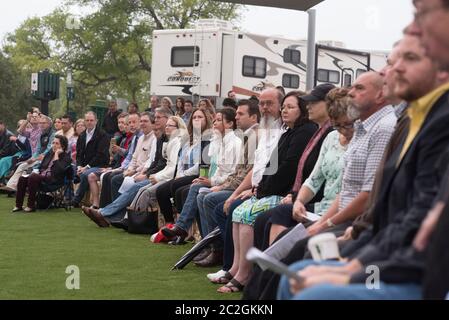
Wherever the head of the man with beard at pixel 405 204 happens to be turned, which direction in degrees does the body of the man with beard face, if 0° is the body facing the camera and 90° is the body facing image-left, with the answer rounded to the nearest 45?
approximately 90°

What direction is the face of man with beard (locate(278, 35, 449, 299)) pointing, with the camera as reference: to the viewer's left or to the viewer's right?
to the viewer's left

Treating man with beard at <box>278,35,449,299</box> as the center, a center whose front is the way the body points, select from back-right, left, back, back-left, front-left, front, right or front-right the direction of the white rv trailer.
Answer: right

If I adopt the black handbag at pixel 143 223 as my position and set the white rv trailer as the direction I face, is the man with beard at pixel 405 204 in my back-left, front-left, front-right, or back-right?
back-right

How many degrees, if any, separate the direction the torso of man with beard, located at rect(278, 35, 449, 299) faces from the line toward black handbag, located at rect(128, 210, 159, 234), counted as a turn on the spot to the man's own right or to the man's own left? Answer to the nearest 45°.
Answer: approximately 45° to the man's own right
